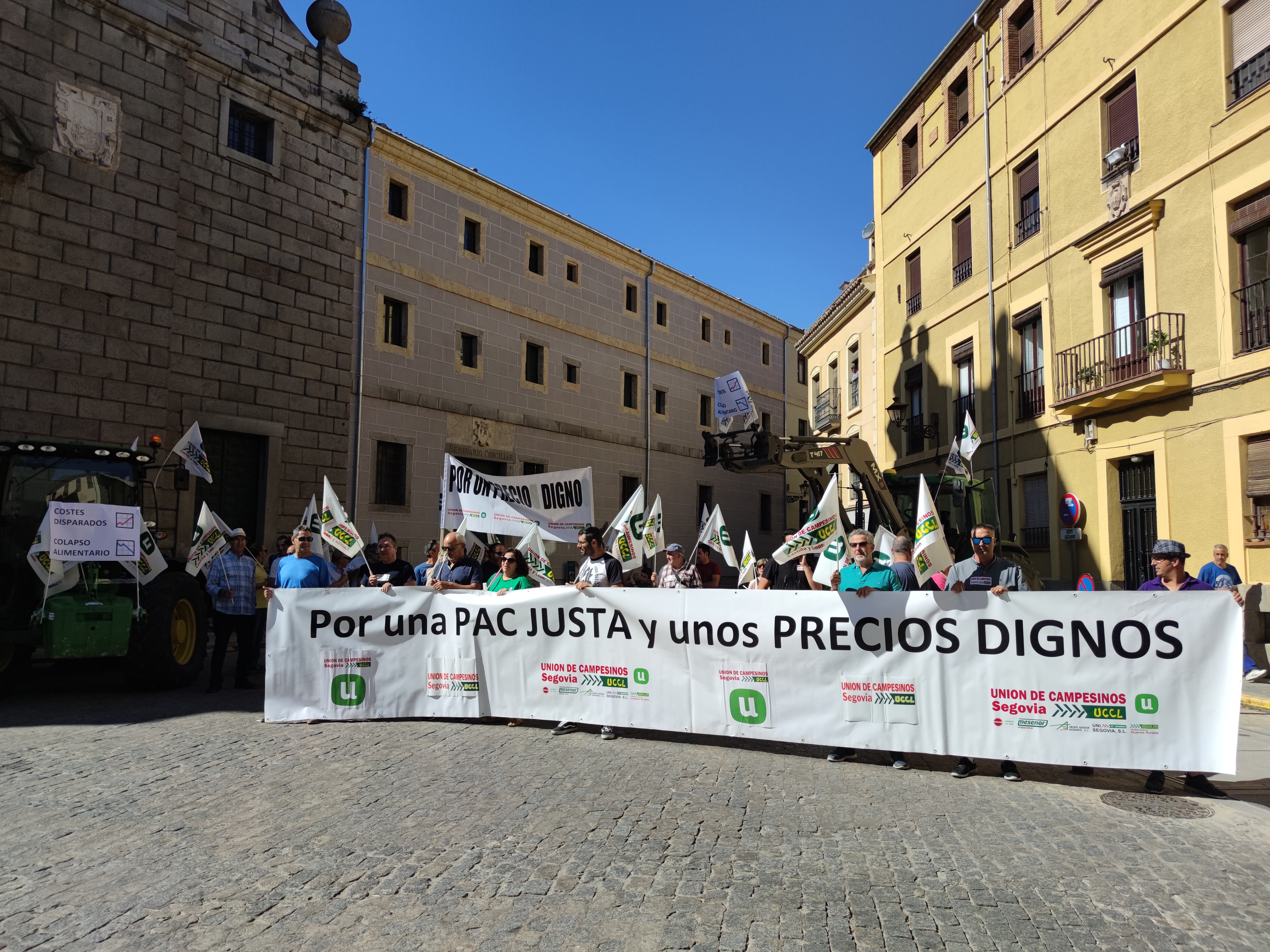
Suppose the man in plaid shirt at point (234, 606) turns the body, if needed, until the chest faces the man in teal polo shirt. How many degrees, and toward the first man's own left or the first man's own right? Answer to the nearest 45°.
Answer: approximately 45° to the first man's own left

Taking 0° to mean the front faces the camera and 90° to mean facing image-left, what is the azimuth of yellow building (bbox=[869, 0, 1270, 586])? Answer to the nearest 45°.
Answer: approximately 45°

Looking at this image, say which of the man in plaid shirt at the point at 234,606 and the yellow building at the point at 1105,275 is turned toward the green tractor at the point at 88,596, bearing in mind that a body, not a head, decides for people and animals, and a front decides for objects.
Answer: the yellow building

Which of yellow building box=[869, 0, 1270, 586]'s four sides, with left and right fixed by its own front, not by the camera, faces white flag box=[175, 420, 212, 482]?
front

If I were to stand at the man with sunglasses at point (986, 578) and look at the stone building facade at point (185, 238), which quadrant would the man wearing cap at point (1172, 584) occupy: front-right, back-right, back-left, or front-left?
back-right

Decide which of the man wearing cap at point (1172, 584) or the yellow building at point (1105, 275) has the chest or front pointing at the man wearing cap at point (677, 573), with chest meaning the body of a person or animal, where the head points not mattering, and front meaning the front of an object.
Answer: the yellow building

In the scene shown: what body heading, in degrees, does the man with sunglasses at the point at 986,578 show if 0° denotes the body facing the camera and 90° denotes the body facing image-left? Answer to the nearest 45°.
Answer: approximately 0°

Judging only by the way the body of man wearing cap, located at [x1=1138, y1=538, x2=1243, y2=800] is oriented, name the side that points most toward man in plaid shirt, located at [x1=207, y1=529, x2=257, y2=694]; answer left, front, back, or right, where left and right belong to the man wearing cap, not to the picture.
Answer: right

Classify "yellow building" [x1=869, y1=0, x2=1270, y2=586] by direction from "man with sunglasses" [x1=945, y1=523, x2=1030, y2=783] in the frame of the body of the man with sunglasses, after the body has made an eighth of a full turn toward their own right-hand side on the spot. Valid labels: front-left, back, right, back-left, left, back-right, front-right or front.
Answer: back-right

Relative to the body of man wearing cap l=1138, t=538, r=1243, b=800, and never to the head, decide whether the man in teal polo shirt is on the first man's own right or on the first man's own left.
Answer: on the first man's own right

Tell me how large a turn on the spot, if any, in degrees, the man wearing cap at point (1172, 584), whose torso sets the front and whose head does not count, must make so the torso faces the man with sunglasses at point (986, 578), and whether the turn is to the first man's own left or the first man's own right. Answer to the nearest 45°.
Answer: approximately 90° to the first man's own right

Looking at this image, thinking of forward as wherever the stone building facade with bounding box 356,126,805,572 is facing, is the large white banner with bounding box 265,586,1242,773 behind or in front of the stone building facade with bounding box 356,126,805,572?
in front
